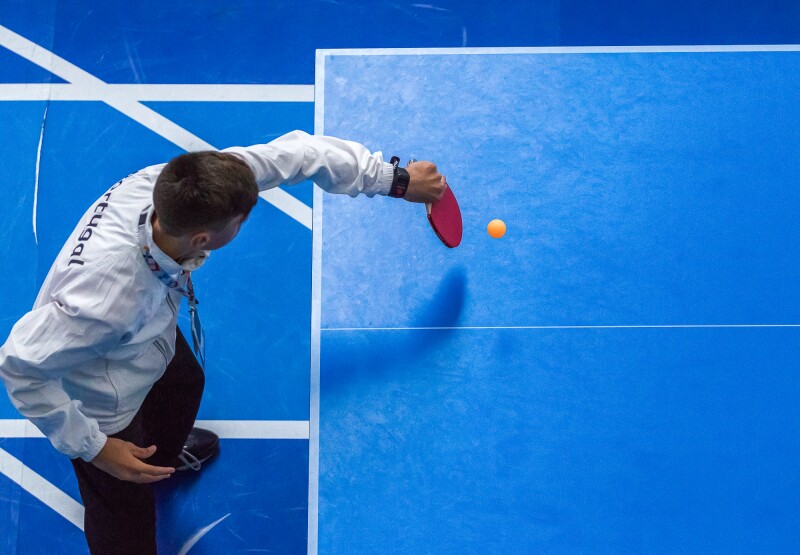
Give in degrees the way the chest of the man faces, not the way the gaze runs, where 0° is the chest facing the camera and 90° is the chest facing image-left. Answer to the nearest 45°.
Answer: approximately 315°
